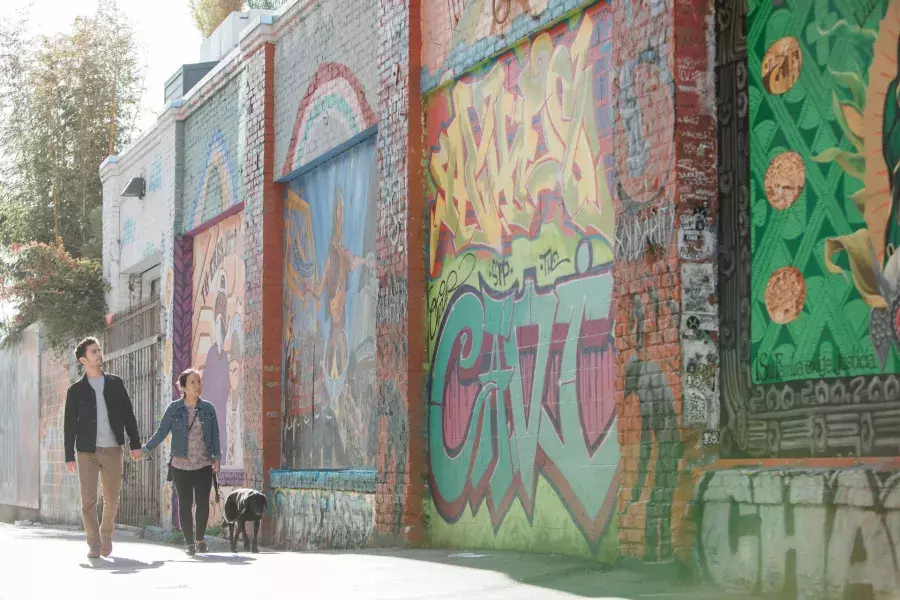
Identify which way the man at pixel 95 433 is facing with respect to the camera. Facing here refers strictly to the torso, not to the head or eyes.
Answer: toward the camera

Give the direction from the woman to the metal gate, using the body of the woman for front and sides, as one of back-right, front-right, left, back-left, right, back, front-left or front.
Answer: back

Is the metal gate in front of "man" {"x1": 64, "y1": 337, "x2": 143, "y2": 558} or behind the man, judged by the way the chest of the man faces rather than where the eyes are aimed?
behind

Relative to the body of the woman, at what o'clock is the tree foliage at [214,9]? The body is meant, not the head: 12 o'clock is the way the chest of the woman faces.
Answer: The tree foliage is roughly at 6 o'clock from the woman.

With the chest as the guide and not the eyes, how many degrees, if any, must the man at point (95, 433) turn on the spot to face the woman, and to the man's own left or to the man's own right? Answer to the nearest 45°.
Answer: approximately 135° to the man's own left

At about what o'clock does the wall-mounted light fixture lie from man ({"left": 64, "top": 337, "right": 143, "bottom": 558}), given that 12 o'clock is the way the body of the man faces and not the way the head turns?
The wall-mounted light fixture is roughly at 6 o'clock from the man.

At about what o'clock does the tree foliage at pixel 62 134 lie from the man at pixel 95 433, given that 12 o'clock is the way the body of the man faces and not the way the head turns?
The tree foliage is roughly at 6 o'clock from the man.

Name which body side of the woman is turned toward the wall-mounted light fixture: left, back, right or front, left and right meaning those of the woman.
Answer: back

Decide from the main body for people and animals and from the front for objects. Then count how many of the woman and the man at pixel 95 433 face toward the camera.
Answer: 2

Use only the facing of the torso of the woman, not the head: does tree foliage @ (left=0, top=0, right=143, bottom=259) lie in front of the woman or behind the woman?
behind

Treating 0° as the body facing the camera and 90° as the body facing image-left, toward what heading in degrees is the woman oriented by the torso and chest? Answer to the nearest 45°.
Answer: approximately 0°

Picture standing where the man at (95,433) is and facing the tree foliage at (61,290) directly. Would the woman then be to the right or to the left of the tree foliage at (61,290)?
right
